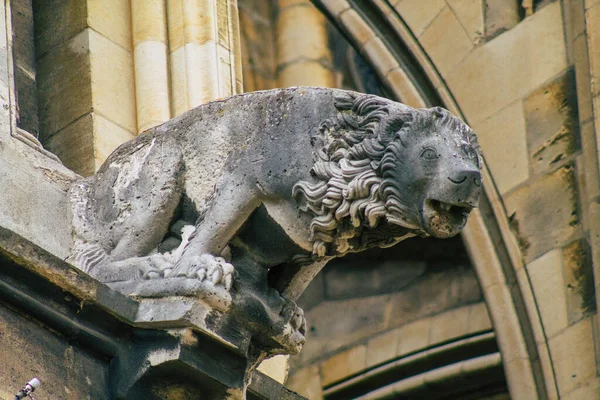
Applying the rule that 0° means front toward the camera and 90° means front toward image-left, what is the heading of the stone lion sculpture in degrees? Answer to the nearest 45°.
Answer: approximately 270°
